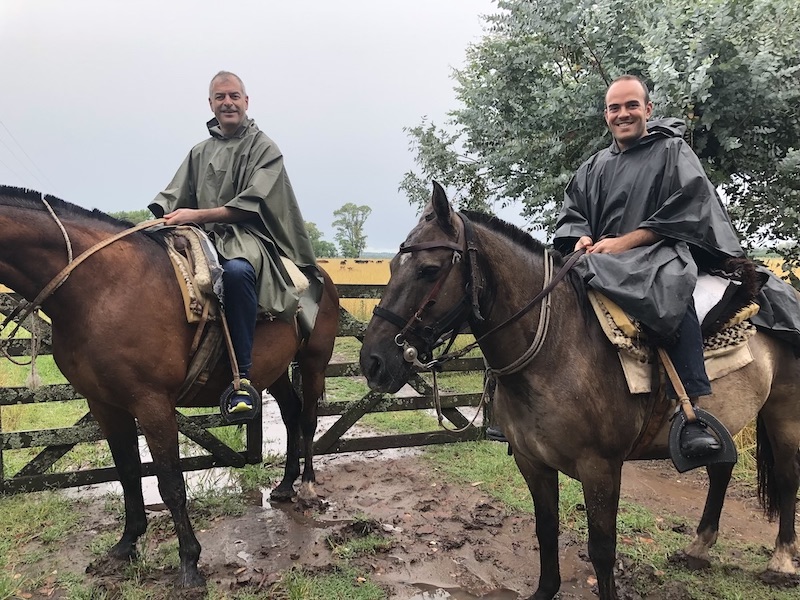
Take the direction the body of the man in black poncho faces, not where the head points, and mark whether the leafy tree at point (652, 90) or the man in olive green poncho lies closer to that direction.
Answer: the man in olive green poncho

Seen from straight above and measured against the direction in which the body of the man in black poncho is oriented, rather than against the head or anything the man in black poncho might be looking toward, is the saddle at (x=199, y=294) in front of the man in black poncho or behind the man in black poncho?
in front

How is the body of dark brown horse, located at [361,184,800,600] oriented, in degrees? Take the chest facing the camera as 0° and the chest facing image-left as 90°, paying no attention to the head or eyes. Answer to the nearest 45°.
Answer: approximately 45°

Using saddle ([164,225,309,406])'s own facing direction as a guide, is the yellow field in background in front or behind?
behind
